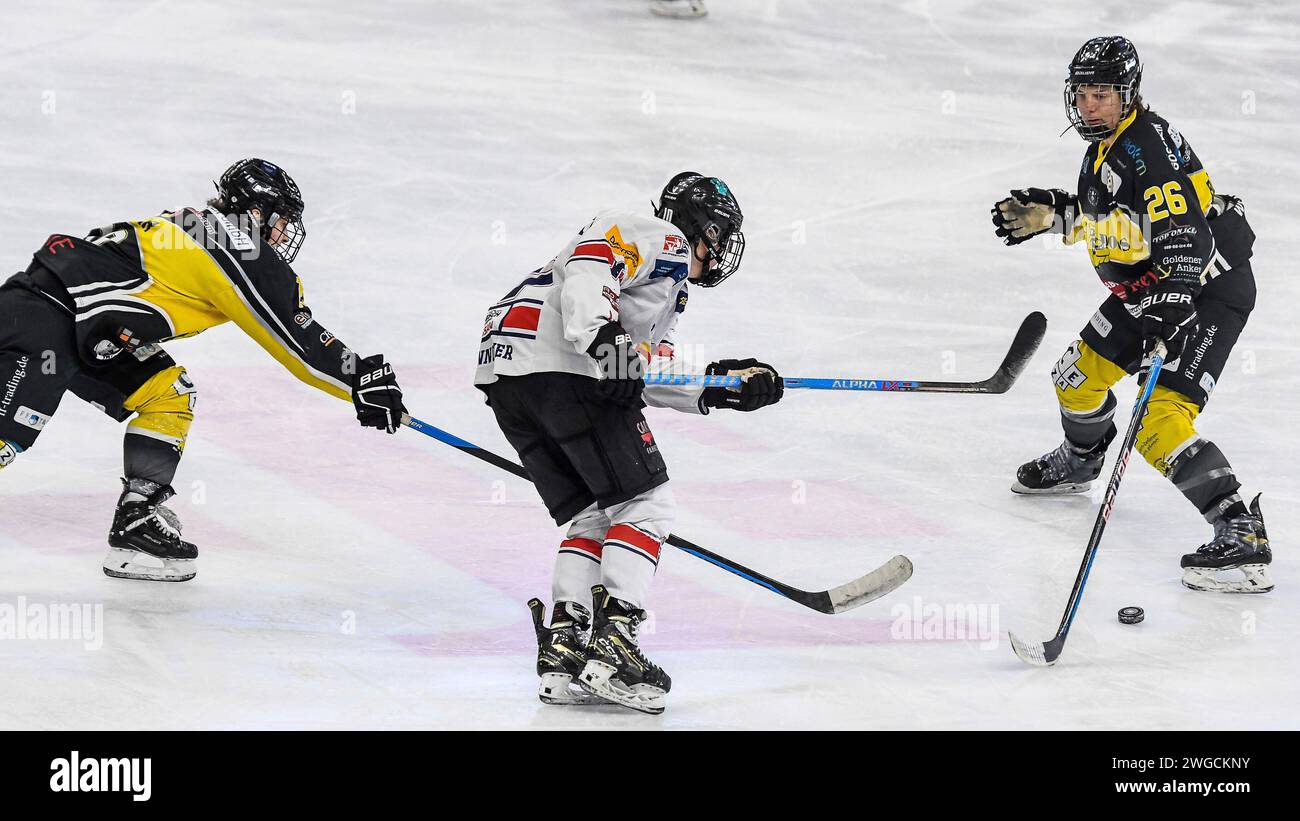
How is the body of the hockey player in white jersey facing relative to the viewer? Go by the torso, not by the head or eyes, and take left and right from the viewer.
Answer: facing to the right of the viewer

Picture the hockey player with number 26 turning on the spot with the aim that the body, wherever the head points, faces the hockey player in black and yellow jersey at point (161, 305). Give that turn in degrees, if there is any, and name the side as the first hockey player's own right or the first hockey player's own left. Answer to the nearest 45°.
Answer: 0° — they already face them

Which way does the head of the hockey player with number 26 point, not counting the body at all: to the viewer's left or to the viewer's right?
to the viewer's left

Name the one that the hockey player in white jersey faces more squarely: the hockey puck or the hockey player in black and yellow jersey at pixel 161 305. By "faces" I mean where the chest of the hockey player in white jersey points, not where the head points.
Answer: the hockey puck

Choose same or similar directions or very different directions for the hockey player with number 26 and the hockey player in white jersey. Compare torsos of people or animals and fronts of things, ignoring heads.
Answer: very different directions

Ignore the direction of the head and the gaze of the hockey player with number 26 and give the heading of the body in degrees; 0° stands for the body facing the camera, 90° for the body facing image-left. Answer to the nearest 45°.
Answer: approximately 45°

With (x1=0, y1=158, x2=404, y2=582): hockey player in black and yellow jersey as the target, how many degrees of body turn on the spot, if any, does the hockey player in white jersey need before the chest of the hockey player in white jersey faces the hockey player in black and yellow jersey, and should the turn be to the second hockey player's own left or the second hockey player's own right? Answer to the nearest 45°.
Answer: approximately 135° to the second hockey player's own left

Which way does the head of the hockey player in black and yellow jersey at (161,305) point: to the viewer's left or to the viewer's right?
to the viewer's right

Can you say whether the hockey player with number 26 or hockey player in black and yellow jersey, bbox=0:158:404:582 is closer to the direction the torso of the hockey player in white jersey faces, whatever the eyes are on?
the hockey player with number 26

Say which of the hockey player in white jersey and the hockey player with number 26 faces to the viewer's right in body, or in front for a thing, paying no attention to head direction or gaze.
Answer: the hockey player in white jersey
